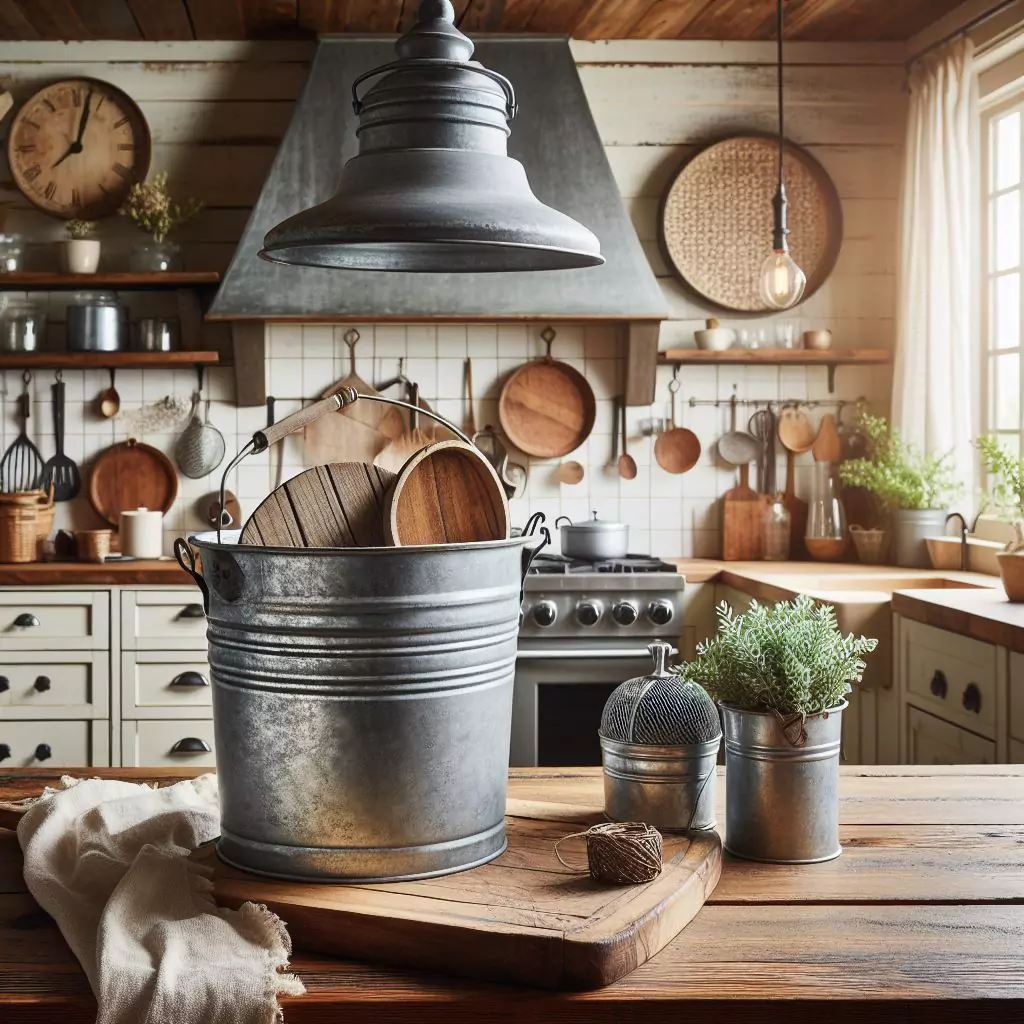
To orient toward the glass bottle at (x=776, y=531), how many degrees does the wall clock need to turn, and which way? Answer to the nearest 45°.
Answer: approximately 90° to its left

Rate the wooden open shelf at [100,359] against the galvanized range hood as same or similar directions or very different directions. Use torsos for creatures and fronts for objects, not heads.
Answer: same or similar directions

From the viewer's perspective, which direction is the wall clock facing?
toward the camera

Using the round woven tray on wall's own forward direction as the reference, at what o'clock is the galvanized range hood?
The galvanized range hood is roughly at 2 o'clock from the round woven tray on wall.

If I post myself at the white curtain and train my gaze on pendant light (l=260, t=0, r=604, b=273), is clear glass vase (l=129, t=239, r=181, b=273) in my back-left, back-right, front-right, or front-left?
front-right

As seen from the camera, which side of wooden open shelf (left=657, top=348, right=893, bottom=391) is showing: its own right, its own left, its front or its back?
front

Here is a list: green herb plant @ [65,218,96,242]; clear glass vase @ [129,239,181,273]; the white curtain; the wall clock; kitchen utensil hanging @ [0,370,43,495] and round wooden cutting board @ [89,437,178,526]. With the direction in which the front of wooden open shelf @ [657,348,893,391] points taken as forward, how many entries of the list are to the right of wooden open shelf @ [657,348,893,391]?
5

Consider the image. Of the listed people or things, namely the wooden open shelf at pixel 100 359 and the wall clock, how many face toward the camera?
2

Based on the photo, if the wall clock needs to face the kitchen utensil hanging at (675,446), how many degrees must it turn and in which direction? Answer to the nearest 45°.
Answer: approximately 90° to its left

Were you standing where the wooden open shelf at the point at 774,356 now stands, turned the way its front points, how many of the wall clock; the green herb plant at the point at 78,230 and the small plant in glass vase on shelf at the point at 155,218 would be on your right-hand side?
3

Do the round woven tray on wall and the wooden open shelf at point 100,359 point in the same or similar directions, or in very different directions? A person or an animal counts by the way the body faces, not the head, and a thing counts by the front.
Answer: same or similar directions

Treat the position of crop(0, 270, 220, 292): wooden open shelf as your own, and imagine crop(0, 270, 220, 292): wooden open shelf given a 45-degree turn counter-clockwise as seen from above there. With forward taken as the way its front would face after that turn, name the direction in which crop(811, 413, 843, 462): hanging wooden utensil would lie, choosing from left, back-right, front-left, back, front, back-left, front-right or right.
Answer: front-left

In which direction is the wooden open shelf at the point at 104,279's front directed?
toward the camera

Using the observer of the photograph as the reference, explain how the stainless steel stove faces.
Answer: facing the viewer

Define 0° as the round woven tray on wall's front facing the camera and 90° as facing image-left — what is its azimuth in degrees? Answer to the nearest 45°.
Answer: approximately 0°

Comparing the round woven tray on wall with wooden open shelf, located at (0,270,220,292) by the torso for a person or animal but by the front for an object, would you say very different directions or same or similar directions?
same or similar directions
